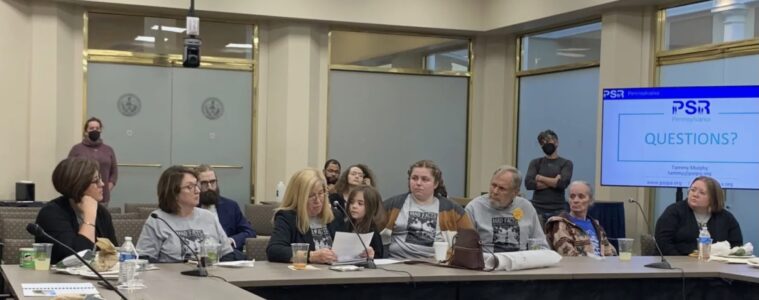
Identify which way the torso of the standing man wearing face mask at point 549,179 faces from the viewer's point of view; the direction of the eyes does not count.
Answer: toward the camera

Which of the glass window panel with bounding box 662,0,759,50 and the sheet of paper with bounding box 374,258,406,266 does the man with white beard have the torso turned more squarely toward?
the sheet of paper

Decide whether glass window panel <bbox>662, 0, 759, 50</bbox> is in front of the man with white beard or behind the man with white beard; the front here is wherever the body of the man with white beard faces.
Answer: behind

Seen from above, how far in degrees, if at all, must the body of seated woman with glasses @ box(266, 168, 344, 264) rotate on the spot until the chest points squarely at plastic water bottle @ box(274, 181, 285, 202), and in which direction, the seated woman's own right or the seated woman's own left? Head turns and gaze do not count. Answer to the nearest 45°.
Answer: approximately 135° to the seated woman's own left

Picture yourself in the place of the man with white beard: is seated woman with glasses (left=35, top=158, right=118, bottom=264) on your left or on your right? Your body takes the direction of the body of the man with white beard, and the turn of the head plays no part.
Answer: on your right

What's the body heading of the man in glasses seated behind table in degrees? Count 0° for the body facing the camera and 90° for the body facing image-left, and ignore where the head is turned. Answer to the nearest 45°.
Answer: approximately 0°

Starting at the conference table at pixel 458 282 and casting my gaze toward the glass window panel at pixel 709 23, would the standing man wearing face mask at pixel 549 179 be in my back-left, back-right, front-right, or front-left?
front-left

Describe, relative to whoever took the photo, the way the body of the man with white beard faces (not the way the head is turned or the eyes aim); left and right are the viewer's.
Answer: facing the viewer
